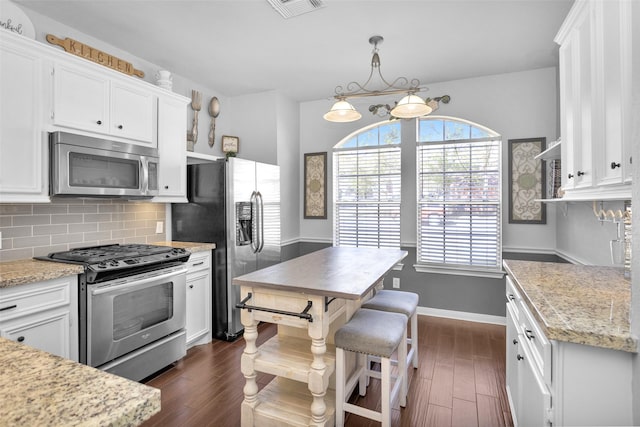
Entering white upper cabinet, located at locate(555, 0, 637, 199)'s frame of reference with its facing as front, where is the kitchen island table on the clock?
The kitchen island table is roughly at 11 o'clock from the white upper cabinet.

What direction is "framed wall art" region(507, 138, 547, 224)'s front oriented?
toward the camera

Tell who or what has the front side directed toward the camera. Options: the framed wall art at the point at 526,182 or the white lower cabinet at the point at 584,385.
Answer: the framed wall art

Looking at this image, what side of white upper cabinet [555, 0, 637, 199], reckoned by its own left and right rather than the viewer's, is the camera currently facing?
left

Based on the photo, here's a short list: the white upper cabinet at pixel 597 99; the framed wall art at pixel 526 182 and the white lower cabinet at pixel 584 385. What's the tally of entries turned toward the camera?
1

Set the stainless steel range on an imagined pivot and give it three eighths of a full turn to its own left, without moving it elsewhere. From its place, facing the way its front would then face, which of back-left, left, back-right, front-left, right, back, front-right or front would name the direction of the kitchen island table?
back-right

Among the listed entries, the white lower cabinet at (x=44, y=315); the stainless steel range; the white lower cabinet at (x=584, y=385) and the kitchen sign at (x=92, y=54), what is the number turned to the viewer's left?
1

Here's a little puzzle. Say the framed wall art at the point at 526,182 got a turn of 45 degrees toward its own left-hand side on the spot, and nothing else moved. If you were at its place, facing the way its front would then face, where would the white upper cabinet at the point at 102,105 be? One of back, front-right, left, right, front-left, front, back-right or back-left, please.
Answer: right

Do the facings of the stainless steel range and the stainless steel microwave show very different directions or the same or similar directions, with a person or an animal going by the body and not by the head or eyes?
same or similar directions

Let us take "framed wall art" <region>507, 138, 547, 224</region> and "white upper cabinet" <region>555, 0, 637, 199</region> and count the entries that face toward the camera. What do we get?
1

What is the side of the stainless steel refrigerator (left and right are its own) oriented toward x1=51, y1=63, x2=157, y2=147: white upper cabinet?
right

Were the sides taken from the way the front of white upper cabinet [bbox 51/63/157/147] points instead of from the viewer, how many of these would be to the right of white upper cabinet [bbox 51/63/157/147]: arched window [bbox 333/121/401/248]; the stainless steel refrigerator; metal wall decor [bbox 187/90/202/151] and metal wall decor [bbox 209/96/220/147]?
0

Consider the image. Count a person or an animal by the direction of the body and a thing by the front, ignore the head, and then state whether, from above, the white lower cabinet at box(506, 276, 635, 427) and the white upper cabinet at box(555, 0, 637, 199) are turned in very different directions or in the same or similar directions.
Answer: same or similar directions

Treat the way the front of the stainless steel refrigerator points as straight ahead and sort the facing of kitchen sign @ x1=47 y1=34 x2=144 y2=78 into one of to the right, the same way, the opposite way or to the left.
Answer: the same way

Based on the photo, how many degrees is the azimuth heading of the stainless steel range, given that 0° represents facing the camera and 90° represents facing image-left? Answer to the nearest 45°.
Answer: approximately 315°

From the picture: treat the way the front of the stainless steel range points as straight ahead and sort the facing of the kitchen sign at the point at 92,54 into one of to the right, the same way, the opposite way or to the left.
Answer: the same way

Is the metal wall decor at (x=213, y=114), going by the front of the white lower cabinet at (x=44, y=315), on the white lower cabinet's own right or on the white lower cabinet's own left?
on the white lower cabinet's own left
